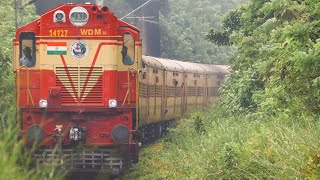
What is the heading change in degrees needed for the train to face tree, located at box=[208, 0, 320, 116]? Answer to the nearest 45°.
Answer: approximately 45° to its left

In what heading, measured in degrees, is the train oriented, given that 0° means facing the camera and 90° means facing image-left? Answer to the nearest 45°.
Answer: approximately 0°

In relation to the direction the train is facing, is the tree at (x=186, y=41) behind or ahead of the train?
behind
